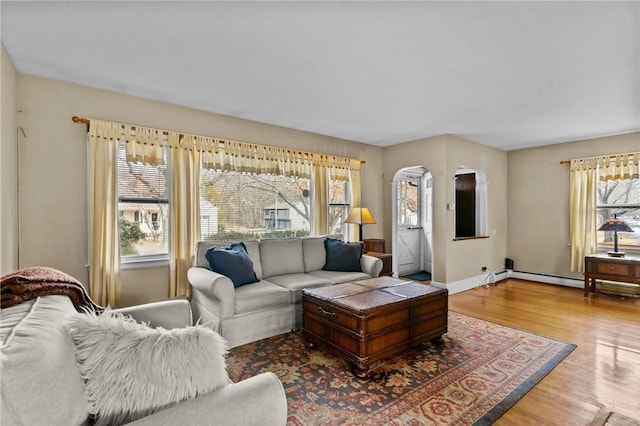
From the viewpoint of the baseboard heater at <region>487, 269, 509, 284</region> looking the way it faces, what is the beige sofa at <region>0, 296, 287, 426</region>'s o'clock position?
The beige sofa is roughly at 2 o'clock from the baseboard heater.

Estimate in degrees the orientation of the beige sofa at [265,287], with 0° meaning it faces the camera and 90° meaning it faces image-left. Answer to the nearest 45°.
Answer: approximately 315°

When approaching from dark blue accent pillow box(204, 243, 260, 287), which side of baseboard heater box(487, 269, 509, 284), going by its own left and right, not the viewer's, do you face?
right

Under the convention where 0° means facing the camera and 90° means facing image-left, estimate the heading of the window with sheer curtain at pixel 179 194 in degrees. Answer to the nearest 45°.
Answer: approximately 315°

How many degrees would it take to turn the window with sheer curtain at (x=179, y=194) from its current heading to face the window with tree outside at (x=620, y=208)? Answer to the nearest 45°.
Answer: approximately 45° to its left

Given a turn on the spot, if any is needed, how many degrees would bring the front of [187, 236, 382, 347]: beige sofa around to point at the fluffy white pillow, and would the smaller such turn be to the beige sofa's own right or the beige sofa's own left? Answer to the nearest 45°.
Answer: approximately 45° to the beige sofa's own right

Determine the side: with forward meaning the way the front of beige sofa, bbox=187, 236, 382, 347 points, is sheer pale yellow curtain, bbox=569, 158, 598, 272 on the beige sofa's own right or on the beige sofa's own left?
on the beige sofa's own left
